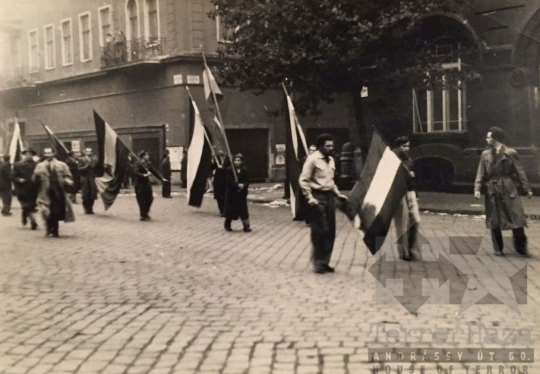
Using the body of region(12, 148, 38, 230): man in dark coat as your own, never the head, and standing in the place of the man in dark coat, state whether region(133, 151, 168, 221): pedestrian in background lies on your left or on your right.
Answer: on your left

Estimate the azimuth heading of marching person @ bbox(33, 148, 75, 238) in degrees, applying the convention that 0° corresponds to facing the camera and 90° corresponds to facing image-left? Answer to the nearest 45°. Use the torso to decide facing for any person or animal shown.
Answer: approximately 0°

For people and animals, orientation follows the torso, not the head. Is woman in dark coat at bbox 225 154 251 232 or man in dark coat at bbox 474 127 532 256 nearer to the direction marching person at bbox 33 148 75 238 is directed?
the man in dark coat

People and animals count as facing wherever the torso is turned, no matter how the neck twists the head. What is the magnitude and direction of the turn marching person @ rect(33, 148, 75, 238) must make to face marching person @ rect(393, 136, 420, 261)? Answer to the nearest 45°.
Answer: approximately 45° to their left

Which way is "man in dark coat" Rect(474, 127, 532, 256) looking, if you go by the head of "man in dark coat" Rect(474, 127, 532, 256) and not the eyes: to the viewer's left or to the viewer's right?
to the viewer's left

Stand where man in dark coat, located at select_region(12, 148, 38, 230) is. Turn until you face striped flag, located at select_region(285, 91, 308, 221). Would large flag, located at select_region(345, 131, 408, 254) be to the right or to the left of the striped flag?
right

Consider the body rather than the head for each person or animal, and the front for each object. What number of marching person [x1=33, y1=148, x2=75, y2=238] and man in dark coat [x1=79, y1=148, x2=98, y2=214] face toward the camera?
2
